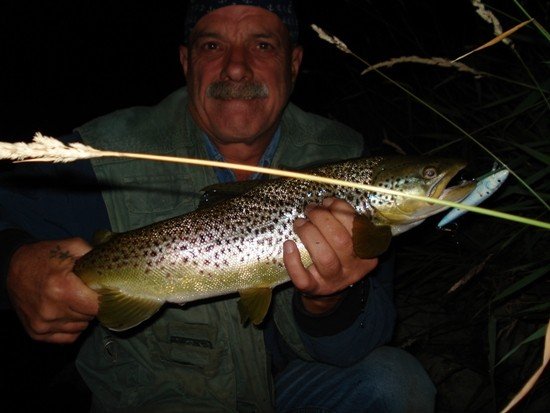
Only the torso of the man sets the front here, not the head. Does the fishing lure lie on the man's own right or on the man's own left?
on the man's own left

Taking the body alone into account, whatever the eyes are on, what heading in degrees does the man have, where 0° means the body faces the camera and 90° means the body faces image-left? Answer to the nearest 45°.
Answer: approximately 0°
